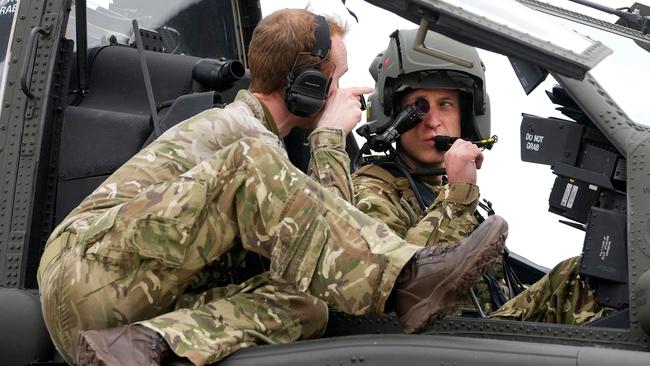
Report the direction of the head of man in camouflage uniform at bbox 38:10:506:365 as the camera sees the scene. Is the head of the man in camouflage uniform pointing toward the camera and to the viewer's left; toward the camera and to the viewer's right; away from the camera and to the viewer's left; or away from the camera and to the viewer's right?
away from the camera and to the viewer's right

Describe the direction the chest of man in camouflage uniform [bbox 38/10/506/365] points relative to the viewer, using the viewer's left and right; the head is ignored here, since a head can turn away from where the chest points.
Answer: facing to the right of the viewer
